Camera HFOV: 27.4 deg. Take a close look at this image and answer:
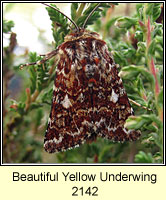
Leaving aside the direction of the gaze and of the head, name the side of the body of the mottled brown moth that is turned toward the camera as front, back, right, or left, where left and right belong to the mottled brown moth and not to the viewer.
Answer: back
